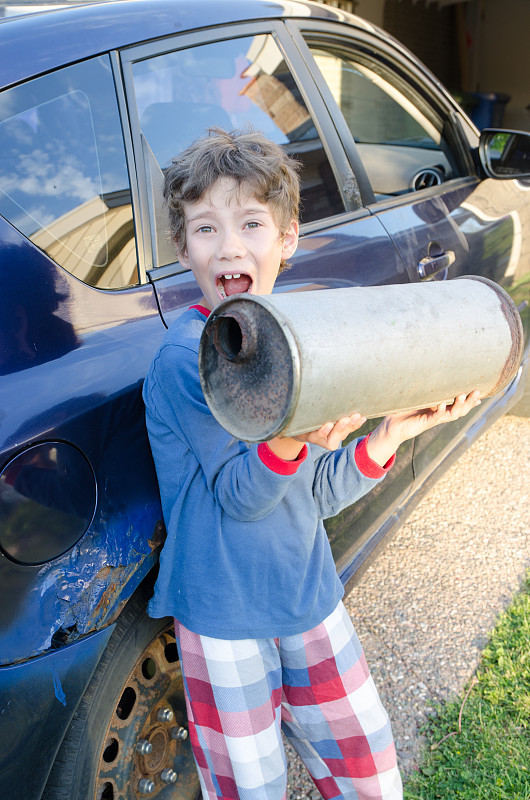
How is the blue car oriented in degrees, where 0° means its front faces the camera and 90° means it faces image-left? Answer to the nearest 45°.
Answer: approximately 225°
